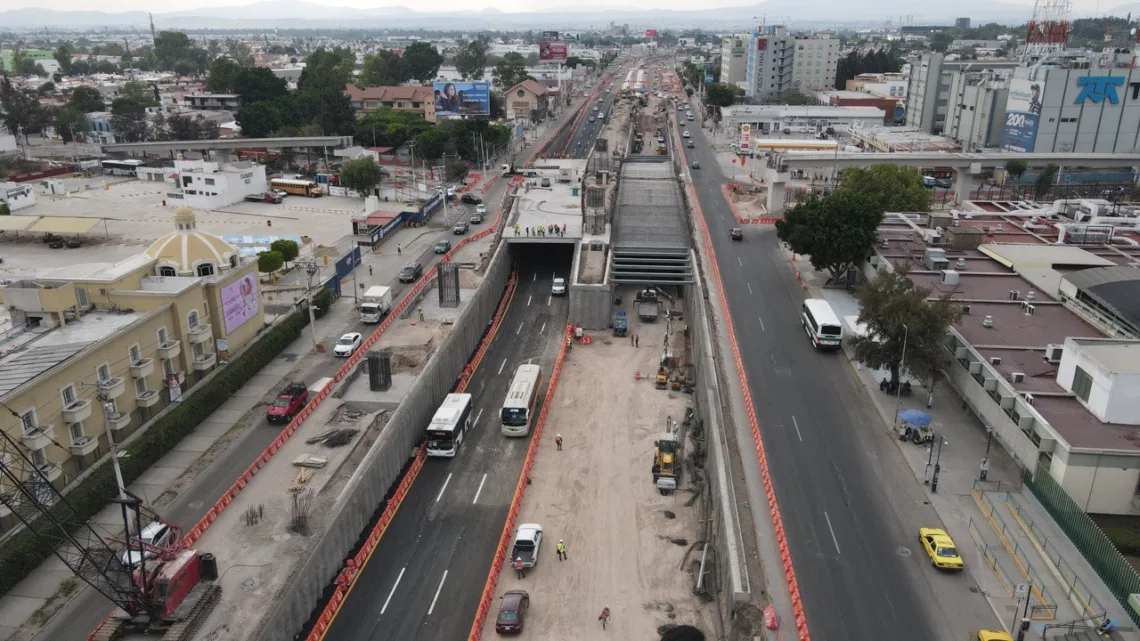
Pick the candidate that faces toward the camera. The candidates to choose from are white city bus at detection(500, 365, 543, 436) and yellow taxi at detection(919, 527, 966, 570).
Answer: the white city bus

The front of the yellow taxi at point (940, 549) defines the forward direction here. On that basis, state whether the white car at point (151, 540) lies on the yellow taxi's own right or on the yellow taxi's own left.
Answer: on the yellow taxi's own left

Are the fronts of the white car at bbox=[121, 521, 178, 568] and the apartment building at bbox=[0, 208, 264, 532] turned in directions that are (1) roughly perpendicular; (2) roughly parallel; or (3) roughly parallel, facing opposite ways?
roughly perpendicular

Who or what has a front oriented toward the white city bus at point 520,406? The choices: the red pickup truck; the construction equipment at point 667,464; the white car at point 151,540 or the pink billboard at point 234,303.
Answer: the pink billboard

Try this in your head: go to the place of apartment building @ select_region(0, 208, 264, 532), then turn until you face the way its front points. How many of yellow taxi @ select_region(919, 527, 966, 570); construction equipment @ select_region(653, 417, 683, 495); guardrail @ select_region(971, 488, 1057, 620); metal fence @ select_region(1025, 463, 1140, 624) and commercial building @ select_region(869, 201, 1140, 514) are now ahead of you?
5

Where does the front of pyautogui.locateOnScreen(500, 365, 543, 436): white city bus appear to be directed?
toward the camera

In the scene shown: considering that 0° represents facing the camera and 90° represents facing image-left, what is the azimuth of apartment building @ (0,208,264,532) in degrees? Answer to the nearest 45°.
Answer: approximately 315°

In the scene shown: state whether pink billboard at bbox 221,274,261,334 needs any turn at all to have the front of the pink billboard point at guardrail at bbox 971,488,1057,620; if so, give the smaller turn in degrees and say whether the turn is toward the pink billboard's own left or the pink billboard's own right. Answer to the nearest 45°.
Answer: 0° — it already faces it

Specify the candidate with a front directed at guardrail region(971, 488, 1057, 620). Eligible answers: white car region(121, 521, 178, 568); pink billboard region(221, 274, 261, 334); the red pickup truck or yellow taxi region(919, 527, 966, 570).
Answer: the pink billboard

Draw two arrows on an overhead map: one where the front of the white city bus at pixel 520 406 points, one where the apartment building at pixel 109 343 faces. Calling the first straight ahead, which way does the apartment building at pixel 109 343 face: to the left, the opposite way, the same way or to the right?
to the left

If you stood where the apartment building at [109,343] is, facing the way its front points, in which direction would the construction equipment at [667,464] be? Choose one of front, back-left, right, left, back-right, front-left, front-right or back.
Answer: front

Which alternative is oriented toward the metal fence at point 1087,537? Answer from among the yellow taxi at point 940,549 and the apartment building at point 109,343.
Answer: the apartment building

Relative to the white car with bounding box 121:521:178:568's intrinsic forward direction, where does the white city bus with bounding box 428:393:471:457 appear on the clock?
The white city bus is roughly at 7 o'clock from the white car.

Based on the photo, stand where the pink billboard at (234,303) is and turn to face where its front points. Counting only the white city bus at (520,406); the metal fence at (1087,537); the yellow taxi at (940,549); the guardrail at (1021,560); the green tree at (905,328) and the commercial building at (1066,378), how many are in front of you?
6

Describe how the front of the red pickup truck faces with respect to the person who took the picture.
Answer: facing the viewer and to the left of the viewer

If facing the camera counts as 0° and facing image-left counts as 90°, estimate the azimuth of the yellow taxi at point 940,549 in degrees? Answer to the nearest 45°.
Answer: approximately 135°

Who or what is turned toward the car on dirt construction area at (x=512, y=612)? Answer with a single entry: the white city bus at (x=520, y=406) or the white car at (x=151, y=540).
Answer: the white city bus
